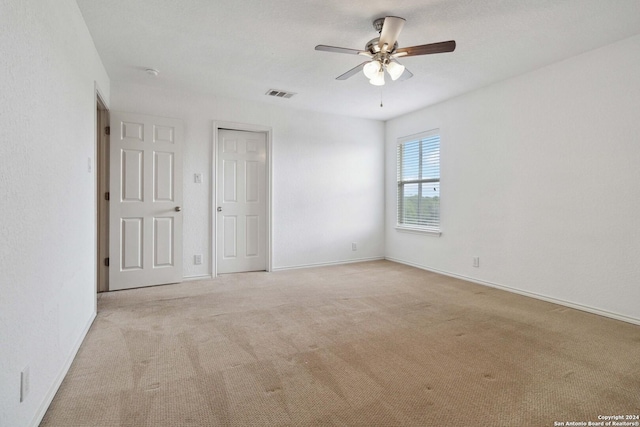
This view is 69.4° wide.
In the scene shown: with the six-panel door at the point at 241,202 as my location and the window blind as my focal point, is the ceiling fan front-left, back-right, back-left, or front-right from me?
front-right

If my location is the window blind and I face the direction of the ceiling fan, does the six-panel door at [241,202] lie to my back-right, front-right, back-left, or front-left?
front-right

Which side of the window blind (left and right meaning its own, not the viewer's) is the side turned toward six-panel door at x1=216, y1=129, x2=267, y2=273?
front

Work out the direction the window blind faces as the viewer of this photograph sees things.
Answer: facing the viewer and to the left of the viewer

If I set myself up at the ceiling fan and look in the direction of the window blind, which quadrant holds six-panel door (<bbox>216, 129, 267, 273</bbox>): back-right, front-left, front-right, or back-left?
front-left

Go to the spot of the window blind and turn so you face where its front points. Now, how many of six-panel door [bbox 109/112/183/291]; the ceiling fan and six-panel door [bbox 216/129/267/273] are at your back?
0

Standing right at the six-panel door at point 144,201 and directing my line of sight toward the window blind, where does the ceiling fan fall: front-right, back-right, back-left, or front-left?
front-right

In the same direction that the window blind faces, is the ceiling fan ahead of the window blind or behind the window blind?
ahead

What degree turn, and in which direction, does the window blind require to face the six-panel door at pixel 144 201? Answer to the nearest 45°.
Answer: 0° — it already faces it

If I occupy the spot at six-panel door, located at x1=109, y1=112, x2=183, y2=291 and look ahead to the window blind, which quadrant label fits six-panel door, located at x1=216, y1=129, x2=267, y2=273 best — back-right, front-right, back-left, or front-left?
front-left

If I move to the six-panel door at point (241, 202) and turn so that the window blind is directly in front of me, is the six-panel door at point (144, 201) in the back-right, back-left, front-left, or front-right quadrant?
back-right
